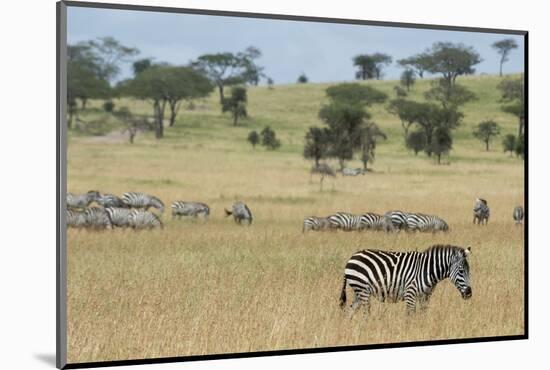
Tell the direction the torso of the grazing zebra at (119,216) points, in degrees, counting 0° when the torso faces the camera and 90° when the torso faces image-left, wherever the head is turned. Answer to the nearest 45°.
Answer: approximately 270°

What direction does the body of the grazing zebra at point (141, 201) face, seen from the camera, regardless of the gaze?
to the viewer's right

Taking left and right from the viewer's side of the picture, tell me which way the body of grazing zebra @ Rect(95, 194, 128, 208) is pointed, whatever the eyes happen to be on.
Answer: facing to the right of the viewer

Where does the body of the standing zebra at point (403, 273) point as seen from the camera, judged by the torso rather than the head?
to the viewer's right

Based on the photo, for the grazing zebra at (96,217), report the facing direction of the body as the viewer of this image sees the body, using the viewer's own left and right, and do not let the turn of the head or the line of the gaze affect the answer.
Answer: facing to the right of the viewer

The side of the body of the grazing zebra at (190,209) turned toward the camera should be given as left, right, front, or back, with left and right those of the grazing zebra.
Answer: right
